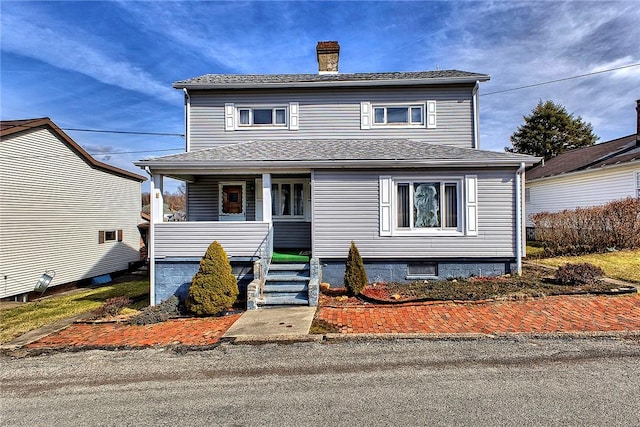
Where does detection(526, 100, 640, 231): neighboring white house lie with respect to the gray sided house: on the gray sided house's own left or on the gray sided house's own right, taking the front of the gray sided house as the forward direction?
on the gray sided house's own left

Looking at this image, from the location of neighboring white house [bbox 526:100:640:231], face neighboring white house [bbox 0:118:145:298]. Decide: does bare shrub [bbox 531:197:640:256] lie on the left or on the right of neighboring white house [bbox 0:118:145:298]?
left

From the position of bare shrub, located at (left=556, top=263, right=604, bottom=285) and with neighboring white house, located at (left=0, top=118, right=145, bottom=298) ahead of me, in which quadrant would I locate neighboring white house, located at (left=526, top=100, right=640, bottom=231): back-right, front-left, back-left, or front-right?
back-right

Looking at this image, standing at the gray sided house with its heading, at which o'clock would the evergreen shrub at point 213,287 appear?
The evergreen shrub is roughly at 2 o'clock from the gray sided house.

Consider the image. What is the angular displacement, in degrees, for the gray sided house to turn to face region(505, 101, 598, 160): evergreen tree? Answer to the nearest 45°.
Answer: approximately 135° to its left

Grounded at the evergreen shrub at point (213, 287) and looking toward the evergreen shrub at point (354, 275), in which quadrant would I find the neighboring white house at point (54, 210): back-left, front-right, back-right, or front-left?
back-left

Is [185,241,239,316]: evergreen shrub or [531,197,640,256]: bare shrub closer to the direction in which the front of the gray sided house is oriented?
the evergreen shrub

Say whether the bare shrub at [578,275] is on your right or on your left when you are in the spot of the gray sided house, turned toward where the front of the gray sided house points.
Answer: on your left

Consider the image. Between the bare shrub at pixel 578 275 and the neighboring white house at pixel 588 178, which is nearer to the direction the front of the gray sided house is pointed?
the bare shrub

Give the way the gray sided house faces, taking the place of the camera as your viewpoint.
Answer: facing the viewer

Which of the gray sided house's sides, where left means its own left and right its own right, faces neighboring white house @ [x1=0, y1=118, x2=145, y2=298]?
right

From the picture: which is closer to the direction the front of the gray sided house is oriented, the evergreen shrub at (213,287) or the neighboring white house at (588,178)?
the evergreen shrub

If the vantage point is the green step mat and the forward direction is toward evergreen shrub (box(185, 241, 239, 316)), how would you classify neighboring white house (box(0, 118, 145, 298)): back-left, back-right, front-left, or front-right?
front-right

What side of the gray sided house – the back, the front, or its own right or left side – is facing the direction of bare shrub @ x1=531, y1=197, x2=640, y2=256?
left
